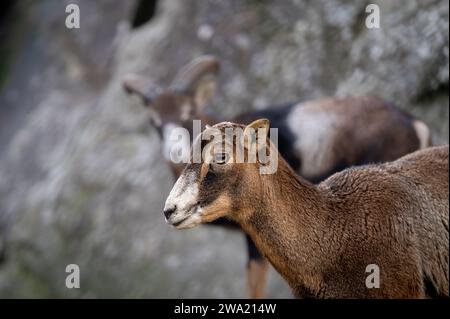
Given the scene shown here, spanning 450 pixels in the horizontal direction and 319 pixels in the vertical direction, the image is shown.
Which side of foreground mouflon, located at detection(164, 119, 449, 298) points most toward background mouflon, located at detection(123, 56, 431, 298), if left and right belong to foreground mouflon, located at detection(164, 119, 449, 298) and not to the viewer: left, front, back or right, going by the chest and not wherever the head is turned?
right

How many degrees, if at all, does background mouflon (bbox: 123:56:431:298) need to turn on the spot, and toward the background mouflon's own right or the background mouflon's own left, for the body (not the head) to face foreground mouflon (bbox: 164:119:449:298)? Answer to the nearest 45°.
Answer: approximately 90° to the background mouflon's own left

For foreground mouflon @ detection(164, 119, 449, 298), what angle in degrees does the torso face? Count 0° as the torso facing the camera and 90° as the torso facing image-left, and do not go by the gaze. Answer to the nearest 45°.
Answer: approximately 90°

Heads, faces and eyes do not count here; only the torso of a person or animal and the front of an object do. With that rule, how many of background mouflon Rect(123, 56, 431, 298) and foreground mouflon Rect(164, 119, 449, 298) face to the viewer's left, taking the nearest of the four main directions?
2

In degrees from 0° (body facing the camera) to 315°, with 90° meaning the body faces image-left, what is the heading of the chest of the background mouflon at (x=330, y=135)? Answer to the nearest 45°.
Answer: approximately 90°
